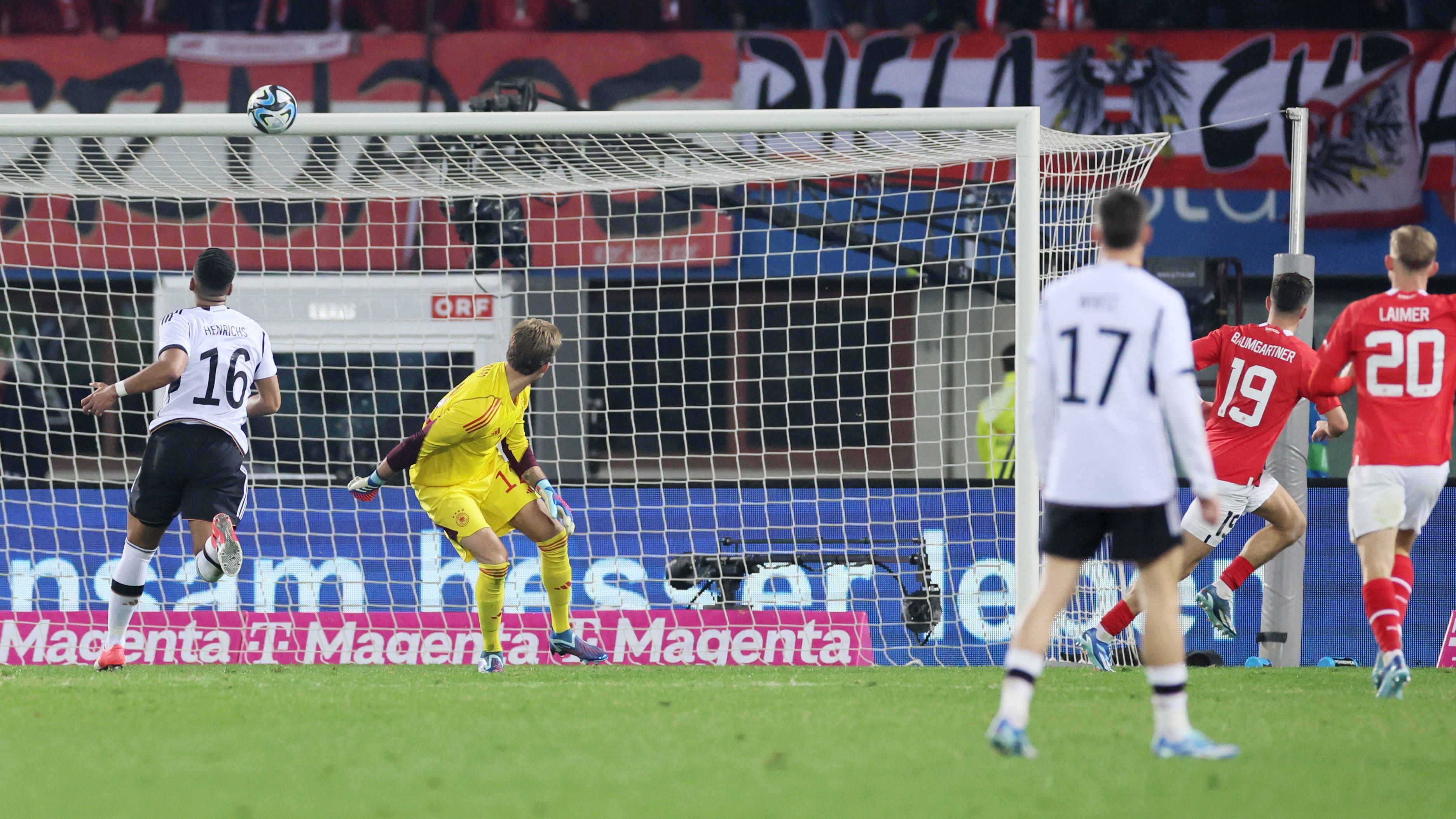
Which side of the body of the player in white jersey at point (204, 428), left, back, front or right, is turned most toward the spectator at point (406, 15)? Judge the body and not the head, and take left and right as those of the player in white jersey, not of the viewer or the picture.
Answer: front

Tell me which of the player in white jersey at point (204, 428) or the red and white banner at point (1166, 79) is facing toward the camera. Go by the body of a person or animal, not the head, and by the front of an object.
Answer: the red and white banner

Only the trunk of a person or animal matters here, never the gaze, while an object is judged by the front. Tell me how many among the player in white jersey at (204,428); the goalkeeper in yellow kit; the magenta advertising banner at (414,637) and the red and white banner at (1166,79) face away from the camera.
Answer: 1

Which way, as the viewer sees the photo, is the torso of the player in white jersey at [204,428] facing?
away from the camera

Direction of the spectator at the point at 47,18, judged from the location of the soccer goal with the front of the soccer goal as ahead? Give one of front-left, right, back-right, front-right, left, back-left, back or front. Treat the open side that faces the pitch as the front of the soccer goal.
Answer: back-right

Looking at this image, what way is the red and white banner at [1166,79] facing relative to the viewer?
toward the camera

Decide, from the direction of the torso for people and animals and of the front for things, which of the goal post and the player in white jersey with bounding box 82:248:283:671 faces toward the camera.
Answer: the goal post

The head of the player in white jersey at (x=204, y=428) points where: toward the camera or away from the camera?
away from the camera

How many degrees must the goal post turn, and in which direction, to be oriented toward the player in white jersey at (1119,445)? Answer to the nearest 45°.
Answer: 0° — it already faces them

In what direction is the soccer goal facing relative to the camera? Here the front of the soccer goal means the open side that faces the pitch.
toward the camera

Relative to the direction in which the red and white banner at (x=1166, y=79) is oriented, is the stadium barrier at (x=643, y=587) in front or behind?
in front

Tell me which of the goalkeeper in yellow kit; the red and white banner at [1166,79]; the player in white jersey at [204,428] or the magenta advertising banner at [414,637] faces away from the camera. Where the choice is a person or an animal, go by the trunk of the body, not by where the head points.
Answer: the player in white jersey

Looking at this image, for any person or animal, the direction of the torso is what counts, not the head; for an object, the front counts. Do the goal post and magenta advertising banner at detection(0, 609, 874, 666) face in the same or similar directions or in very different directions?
same or similar directions

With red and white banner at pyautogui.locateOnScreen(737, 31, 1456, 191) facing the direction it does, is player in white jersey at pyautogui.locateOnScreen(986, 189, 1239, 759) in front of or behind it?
in front
